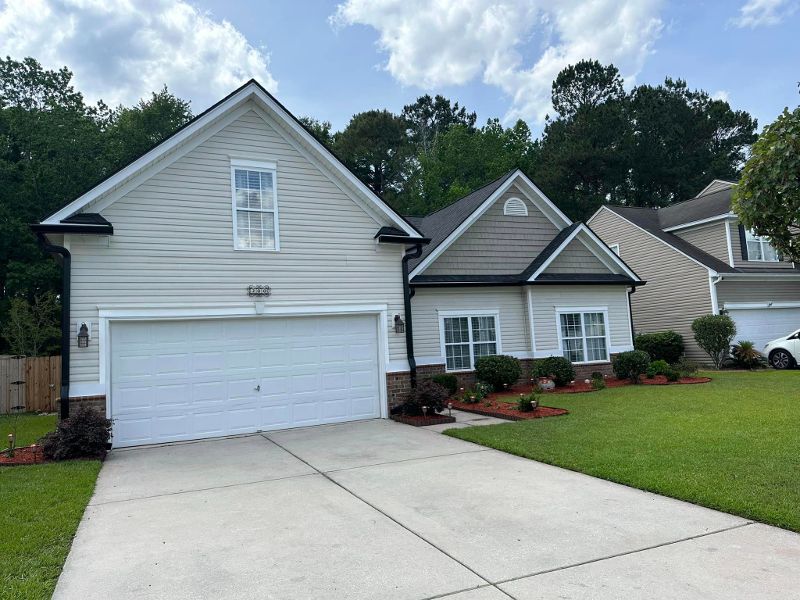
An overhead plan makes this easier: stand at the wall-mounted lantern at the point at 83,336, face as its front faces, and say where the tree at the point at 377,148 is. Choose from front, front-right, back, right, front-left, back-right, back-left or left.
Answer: back-left

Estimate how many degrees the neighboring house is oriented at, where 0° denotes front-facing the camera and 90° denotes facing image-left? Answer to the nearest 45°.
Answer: approximately 315°

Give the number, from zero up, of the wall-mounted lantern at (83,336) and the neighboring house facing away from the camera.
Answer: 0

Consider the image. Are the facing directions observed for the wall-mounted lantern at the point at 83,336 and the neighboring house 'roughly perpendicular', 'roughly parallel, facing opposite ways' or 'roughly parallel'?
roughly parallel

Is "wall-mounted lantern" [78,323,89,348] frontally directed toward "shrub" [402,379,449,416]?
no

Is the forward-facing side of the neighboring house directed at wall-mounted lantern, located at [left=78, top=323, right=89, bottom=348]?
no

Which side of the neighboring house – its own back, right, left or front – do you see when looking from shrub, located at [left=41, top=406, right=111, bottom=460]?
right

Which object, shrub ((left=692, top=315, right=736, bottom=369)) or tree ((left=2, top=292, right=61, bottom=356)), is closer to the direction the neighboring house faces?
the shrub

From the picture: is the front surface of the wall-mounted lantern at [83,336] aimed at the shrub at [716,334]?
no

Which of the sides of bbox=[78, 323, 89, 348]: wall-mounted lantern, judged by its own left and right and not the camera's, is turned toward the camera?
front

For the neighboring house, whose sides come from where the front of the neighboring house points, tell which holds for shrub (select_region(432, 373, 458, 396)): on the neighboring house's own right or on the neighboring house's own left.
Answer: on the neighboring house's own right

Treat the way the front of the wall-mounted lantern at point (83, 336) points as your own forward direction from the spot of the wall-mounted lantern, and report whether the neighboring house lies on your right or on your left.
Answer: on your left
